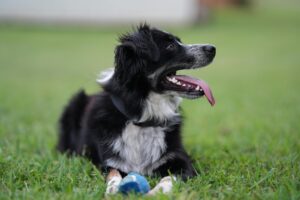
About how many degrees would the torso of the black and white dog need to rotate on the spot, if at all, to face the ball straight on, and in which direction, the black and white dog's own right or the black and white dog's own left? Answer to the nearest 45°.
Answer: approximately 45° to the black and white dog's own right

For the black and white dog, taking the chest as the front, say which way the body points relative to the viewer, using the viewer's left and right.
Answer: facing the viewer and to the right of the viewer
